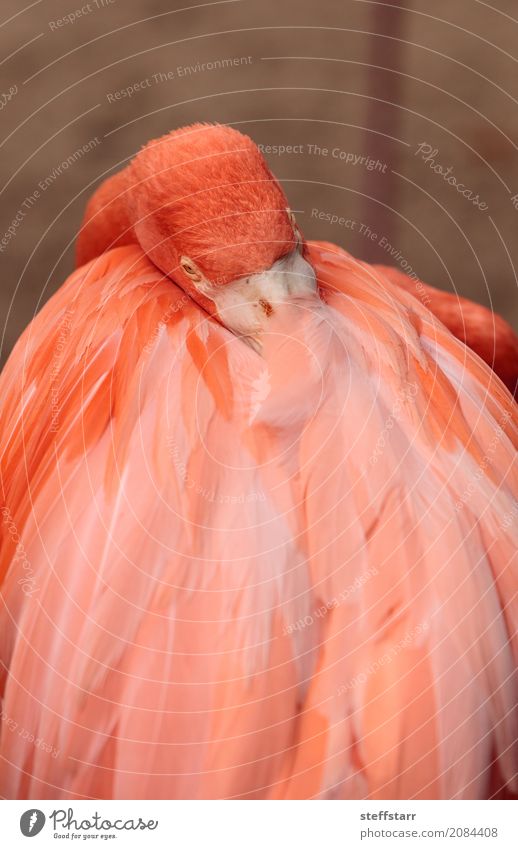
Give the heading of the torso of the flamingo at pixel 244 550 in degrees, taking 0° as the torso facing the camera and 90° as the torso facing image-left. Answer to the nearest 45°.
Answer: approximately 180°
